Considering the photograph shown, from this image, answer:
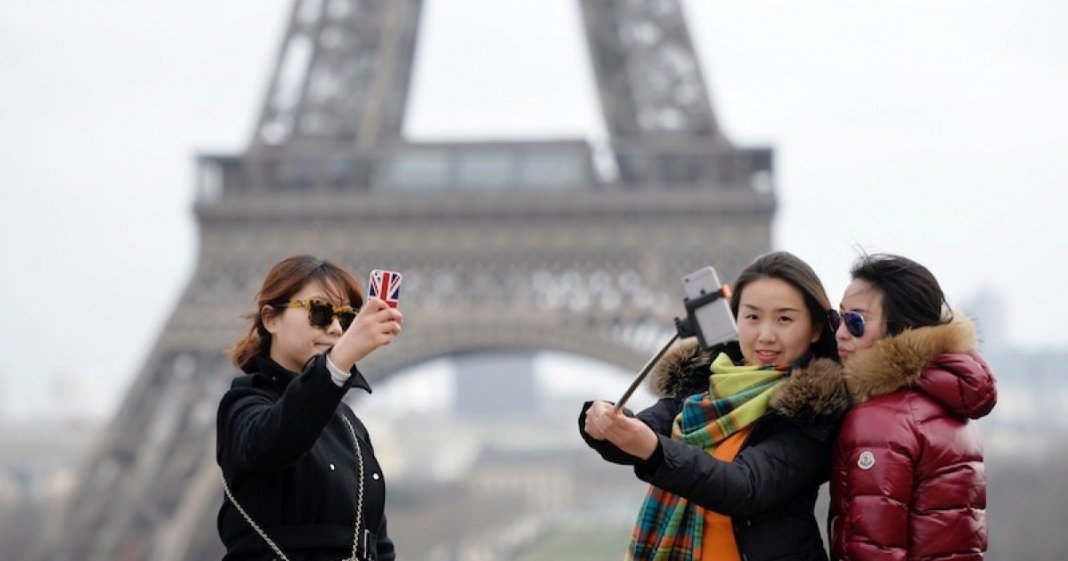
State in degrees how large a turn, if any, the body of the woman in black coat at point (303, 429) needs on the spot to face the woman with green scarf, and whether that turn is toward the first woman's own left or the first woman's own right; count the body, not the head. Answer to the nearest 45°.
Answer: approximately 45° to the first woman's own left

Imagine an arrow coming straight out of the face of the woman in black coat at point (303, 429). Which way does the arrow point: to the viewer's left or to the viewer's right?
to the viewer's right

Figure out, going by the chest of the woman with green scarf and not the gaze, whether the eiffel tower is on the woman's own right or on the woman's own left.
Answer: on the woman's own right

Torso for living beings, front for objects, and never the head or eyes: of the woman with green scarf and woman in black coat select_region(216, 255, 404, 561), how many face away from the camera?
0

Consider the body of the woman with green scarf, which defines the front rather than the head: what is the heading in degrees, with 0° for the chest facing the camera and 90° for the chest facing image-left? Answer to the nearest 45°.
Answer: approximately 45°

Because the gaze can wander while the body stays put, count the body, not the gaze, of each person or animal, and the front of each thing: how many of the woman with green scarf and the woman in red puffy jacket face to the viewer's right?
0

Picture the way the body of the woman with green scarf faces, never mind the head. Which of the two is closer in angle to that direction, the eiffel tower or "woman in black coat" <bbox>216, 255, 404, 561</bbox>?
the woman in black coat

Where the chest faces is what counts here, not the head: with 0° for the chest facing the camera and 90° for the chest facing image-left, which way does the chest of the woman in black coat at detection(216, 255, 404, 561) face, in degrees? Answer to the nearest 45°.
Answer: approximately 315°

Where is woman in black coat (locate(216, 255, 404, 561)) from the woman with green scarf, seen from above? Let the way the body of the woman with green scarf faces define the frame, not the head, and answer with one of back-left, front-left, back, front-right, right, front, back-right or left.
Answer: front-right
